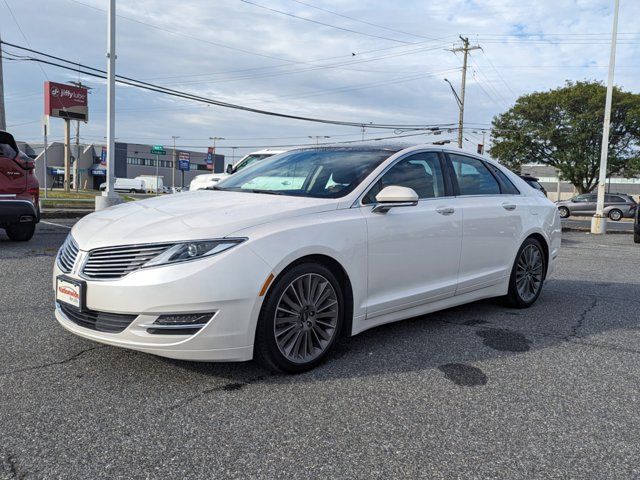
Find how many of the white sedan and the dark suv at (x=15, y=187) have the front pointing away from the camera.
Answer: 1

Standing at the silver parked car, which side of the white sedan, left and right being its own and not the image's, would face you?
back

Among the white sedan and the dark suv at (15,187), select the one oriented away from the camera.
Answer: the dark suv

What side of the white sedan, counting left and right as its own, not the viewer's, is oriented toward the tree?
back

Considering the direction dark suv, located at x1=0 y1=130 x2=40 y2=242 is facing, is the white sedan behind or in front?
behind

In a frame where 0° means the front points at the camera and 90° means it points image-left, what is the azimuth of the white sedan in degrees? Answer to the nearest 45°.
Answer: approximately 45°

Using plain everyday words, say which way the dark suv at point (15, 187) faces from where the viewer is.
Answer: facing away from the viewer

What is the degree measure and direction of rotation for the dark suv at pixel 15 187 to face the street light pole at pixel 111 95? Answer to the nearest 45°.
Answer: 0° — it already faces it

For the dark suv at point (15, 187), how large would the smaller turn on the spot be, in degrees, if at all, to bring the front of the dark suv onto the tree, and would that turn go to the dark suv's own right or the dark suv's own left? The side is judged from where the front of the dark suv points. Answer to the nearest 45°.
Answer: approximately 45° to the dark suv's own right

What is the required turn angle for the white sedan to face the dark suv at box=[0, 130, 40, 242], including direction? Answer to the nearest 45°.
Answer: approximately 90° to its right

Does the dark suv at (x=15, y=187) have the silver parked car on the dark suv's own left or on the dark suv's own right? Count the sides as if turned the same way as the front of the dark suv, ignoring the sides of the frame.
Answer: on the dark suv's own right

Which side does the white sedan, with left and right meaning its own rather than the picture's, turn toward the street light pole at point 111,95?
right
